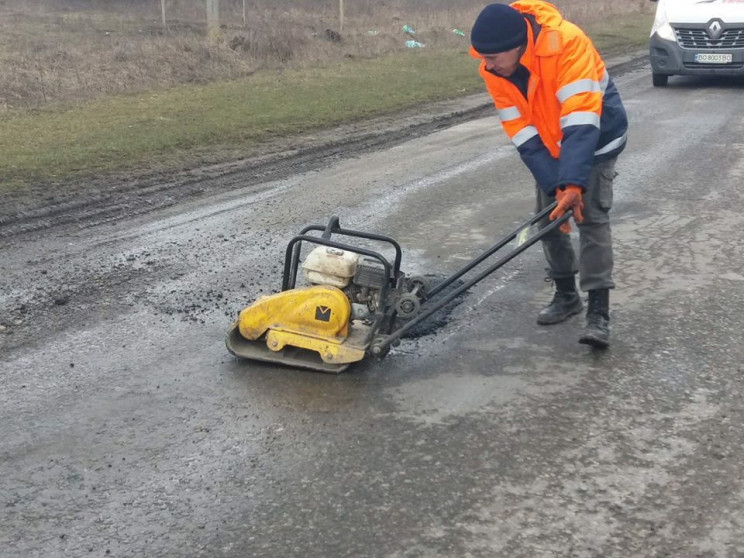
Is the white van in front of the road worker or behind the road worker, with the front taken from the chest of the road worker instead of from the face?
behind

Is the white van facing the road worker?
yes

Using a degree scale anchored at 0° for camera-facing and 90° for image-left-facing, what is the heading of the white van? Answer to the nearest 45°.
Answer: approximately 0°
